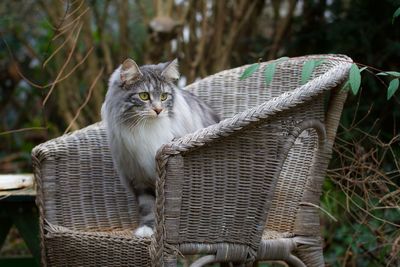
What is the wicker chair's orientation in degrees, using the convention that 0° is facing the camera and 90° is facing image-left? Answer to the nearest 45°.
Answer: approximately 45°

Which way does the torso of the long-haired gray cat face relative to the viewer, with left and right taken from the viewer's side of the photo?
facing the viewer and to the left of the viewer
